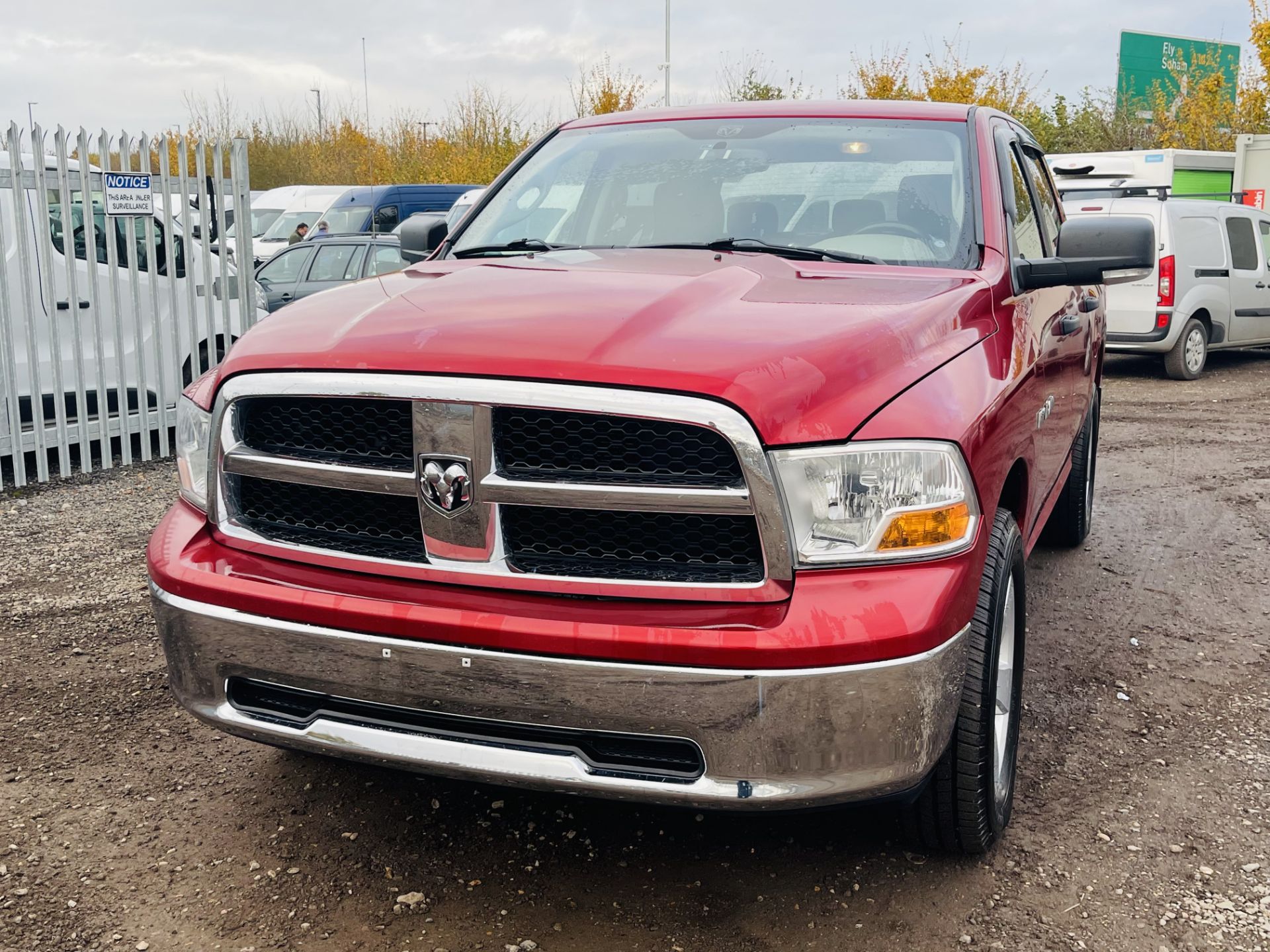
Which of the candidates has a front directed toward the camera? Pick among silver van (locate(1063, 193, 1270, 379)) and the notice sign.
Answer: the notice sign

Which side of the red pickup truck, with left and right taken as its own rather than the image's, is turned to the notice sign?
right

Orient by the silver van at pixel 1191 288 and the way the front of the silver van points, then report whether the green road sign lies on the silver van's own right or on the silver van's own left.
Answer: on the silver van's own left

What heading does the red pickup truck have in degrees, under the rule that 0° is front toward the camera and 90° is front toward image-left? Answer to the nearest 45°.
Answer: approximately 45°

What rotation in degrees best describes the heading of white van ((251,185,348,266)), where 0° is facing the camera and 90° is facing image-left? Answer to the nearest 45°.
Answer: approximately 45°

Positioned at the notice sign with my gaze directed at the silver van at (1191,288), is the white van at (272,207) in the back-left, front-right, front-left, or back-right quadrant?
front-left

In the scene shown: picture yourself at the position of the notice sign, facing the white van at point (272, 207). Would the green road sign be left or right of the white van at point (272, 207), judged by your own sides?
right

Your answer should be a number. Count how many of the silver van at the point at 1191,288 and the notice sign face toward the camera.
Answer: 1

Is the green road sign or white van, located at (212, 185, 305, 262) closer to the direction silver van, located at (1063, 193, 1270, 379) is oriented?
the green road sign

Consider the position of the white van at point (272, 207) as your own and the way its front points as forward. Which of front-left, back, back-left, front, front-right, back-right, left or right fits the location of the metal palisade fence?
front-left

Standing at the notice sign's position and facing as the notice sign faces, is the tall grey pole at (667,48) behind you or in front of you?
behind

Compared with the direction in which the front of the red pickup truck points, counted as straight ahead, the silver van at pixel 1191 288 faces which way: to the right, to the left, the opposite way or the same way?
the opposite way

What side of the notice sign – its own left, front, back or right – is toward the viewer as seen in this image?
front

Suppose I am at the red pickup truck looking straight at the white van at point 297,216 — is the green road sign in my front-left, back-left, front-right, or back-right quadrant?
front-right
